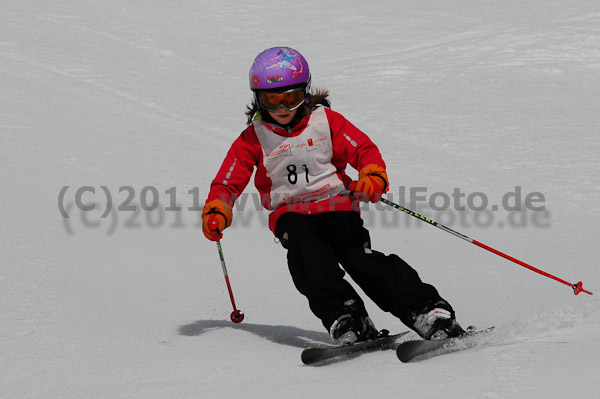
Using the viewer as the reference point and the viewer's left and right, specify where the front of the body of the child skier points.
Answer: facing the viewer

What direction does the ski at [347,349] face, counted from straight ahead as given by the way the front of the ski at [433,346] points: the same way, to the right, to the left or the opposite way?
the same way

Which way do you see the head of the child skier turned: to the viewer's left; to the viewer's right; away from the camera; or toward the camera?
toward the camera
